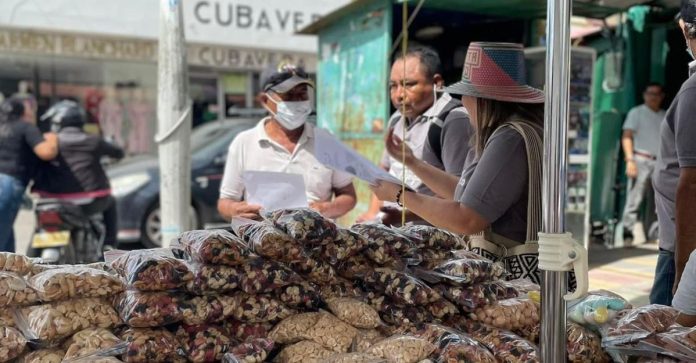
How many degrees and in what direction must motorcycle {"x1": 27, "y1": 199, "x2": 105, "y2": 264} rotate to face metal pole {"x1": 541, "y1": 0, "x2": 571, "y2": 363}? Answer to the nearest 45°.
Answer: approximately 135° to its right

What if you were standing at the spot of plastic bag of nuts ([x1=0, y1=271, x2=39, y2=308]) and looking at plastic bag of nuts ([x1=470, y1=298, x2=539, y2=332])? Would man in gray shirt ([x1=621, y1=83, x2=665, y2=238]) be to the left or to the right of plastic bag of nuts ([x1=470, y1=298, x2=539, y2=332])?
left

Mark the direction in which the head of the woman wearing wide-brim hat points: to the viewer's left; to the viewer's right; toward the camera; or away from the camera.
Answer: to the viewer's left

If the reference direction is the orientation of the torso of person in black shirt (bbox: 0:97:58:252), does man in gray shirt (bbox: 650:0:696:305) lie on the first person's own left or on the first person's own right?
on the first person's own right

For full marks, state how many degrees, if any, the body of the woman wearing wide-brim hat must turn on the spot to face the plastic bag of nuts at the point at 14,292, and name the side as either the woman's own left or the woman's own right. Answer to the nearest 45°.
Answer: approximately 45° to the woman's own left

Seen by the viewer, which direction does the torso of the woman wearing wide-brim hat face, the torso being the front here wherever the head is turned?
to the viewer's left

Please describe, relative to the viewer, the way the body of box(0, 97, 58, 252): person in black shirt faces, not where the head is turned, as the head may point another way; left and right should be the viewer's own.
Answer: facing away from the viewer and to the right of the viewer

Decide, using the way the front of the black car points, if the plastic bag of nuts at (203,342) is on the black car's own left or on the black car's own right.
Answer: on the black car's own left
